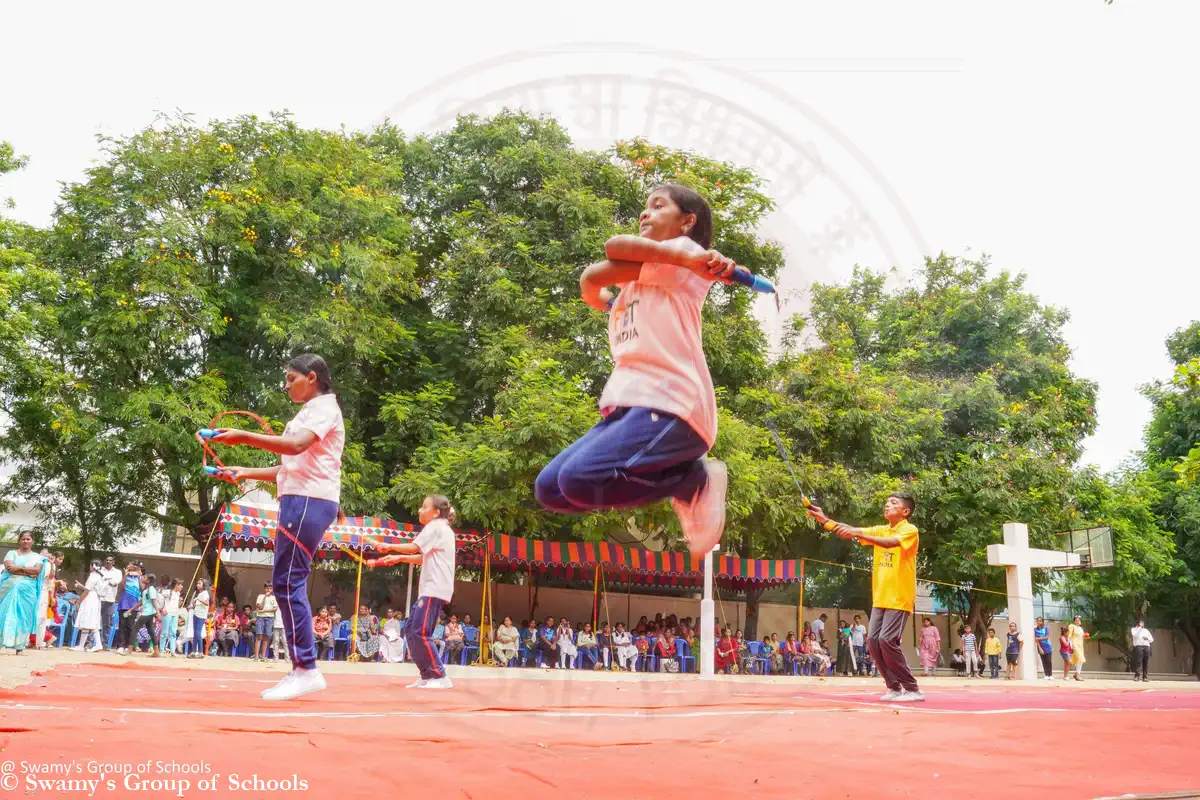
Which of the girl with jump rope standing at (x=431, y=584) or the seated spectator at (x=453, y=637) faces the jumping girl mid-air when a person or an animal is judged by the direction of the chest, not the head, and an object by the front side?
the seated spectator

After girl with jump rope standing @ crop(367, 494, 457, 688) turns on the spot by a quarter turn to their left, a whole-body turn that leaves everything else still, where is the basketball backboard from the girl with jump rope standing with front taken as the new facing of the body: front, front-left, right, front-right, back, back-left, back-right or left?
back-left

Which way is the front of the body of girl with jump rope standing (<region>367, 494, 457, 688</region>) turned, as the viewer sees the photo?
to the viewer's left

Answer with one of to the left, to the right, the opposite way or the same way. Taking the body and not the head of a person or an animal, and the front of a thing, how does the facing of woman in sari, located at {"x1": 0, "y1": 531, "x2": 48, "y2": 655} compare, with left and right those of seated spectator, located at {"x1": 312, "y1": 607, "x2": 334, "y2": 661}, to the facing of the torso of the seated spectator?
the same way

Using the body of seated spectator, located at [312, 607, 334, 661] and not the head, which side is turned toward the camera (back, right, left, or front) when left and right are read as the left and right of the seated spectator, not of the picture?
front

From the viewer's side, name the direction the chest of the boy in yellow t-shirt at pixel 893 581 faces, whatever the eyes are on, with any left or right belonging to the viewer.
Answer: facing the viewer and to the left of the viewer

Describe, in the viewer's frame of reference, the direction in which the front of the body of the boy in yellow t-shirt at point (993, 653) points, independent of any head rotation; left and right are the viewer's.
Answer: facing the viewer

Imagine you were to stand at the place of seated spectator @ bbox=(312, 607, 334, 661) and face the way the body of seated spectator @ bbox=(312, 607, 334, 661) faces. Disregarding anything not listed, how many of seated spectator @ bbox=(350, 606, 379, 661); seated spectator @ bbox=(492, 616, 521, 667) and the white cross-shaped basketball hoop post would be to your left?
3

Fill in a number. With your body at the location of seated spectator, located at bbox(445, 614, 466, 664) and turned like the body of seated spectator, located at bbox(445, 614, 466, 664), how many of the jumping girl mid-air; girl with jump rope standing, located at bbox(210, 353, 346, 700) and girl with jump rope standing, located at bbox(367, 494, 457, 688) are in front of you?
3

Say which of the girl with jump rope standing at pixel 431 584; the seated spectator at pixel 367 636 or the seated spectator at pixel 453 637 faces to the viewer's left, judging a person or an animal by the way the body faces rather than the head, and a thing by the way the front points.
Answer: the girl with jump rope standing

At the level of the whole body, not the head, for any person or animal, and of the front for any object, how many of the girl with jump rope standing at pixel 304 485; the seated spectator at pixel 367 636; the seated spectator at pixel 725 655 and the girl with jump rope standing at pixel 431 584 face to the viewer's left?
2

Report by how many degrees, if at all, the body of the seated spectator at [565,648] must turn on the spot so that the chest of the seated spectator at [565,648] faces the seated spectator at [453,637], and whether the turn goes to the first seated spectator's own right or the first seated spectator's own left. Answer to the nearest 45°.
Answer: approximately 45° to the first seated spectator's own right

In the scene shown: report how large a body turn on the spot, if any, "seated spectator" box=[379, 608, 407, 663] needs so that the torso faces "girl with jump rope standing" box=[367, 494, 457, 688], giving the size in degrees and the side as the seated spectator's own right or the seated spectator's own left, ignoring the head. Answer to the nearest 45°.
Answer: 0° — they already face them

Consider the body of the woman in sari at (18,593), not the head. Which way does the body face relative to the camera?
toward the camera

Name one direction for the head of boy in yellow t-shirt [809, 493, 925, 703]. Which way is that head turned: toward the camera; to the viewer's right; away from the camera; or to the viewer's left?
to the viewer's left

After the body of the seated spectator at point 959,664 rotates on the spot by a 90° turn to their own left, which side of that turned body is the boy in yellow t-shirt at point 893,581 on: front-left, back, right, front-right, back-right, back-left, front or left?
right

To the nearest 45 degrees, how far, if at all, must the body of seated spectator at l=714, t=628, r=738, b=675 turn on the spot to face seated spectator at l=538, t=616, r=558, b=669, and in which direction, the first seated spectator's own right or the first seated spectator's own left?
approximately 45° to the first seated spectator's own right

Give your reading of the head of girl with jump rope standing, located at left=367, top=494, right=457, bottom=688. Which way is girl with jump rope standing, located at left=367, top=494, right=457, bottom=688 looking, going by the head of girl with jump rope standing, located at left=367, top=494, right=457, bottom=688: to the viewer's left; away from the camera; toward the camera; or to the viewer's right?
to the viewer's left

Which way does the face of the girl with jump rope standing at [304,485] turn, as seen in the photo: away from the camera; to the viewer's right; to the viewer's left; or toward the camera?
to the viewer's left

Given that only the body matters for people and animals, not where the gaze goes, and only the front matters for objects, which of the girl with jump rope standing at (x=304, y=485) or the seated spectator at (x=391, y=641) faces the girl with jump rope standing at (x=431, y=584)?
the seated spectator
